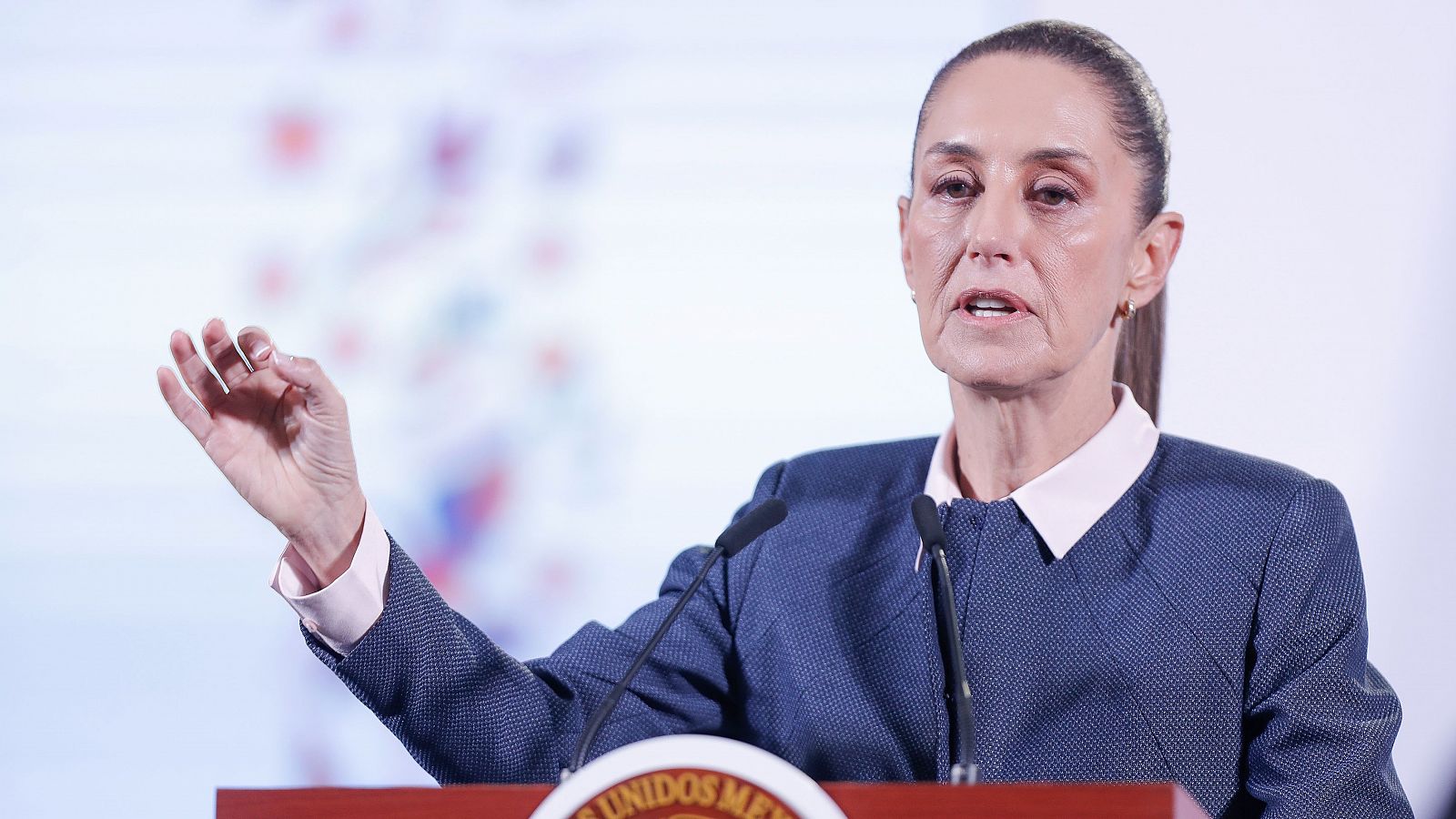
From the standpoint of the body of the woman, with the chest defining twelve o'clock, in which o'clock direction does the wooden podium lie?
The wooden podium is roughly at 11 o'clock from the woman.

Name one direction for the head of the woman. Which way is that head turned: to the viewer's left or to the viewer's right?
to the viewer's left

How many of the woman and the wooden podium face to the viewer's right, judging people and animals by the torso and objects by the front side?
0

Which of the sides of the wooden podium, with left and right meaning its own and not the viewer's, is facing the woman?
back

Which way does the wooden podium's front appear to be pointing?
toward the camera

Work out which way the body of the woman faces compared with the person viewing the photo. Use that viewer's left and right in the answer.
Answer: facing the viewer and to the left of the viewer
